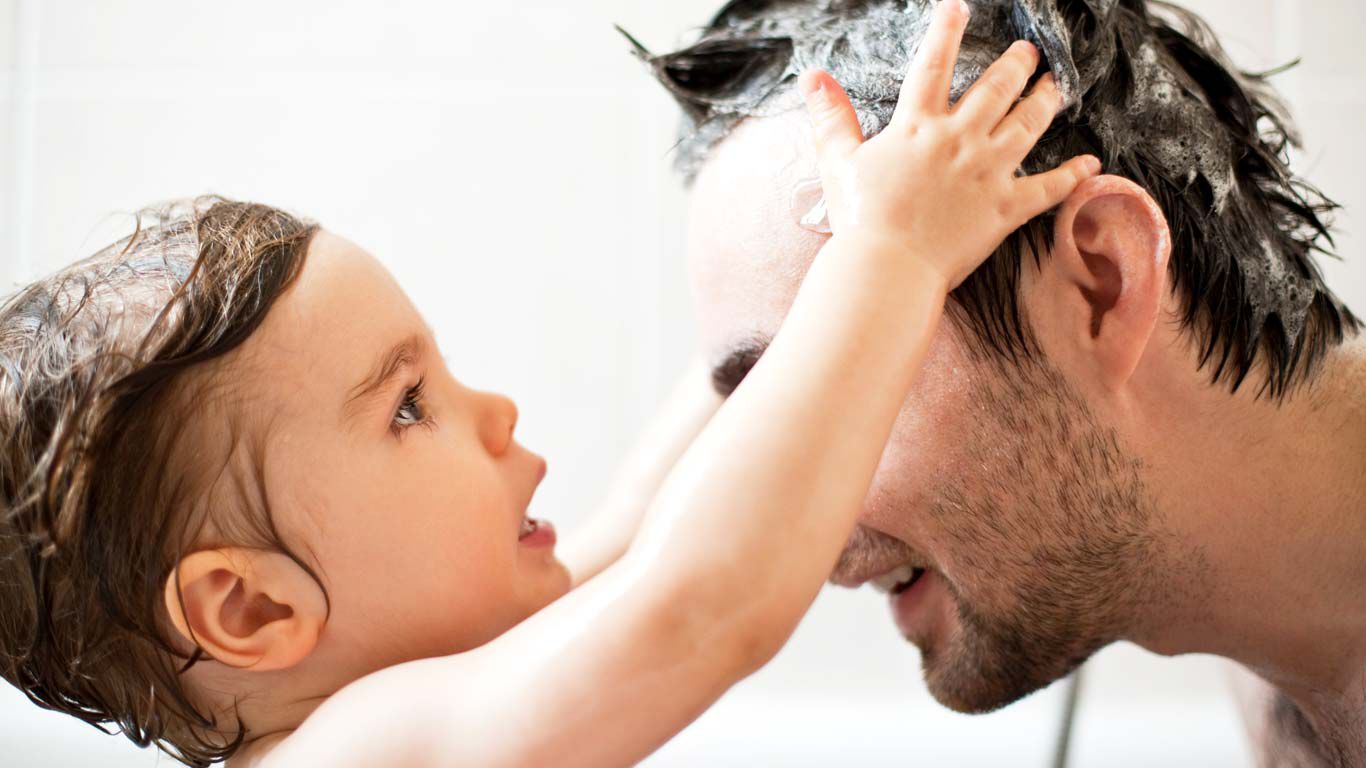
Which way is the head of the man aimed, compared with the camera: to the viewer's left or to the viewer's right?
to the viewer's left

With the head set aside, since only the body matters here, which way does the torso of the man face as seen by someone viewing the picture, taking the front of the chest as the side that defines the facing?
to the viewer's left
